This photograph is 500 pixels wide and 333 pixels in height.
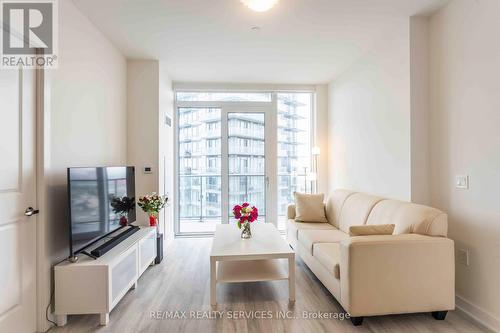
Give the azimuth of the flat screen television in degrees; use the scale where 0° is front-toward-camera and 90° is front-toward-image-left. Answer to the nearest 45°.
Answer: approximately 315°

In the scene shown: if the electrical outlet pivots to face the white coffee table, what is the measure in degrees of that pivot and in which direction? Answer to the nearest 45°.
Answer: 0° — it already faces it

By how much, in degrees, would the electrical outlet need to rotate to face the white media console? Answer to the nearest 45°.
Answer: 0° — it already faces it

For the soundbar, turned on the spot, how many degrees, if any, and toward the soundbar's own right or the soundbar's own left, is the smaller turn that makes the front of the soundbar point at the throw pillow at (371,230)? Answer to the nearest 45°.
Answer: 0° — it already faces it

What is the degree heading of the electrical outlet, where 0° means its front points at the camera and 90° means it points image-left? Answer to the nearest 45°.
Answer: approximately 45°

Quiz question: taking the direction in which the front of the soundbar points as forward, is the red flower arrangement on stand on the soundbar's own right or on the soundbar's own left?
on the soundbar's own left

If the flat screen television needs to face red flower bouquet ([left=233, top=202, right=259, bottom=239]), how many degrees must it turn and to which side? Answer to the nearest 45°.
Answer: approximately 45° to its left

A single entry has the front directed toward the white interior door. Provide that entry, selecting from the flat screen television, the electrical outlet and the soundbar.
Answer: the electrical outlet
